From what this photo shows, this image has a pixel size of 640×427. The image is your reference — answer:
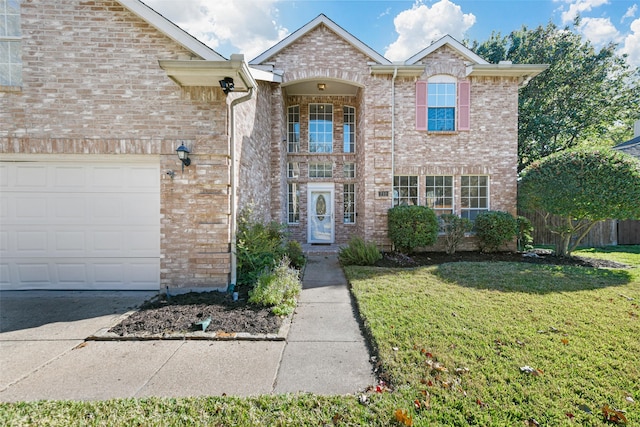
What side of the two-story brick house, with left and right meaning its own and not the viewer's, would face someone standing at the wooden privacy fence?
left

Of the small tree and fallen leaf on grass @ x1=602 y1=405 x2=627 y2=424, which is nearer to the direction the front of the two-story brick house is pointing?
the fallen leaf on grass

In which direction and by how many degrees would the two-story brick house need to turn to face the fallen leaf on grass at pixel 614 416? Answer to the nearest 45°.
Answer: approximately 45° to its left

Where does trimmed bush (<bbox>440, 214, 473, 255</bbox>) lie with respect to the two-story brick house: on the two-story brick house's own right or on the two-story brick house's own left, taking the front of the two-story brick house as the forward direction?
on the two-story brick house's own left

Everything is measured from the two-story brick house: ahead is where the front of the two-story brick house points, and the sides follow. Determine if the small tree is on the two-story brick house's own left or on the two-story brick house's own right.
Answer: on the two-story brick house's own left

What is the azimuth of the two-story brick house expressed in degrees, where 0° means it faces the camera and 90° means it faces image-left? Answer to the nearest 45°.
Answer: approximately 0°
